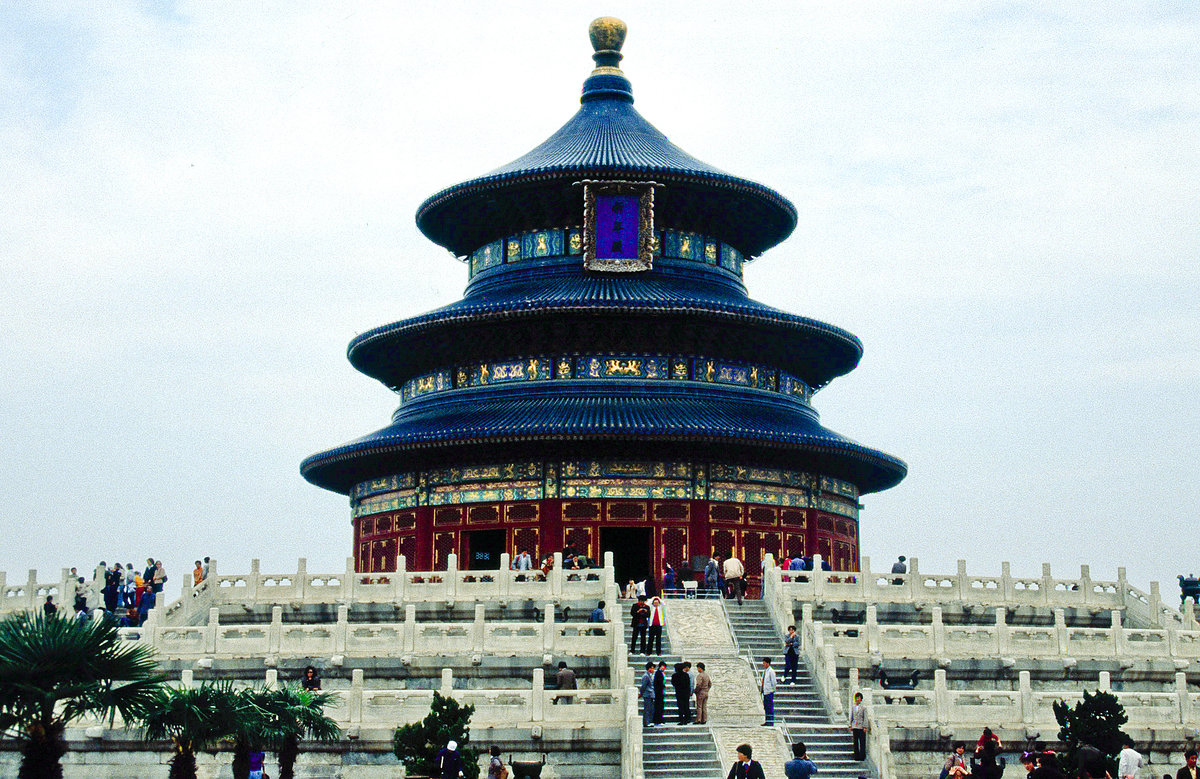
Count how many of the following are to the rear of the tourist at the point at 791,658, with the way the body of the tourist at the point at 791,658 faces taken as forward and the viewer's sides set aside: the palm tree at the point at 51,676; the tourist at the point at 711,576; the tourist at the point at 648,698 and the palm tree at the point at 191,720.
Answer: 1

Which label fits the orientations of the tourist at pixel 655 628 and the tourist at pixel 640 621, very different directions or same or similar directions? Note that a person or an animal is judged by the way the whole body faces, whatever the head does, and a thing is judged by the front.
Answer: same or similar directions

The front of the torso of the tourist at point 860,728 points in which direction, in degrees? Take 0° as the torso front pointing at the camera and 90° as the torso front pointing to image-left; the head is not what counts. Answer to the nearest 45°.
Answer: approximately 0°

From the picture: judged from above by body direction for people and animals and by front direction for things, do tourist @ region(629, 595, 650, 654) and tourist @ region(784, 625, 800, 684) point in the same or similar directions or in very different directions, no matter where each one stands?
same or similar directions

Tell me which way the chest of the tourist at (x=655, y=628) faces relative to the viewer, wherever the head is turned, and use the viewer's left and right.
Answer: facing the viewer

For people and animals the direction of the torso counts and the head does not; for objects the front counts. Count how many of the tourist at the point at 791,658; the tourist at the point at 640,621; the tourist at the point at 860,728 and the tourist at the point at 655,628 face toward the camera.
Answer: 4

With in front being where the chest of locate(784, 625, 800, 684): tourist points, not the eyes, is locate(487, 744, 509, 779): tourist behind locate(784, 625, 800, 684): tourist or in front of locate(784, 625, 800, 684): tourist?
in front

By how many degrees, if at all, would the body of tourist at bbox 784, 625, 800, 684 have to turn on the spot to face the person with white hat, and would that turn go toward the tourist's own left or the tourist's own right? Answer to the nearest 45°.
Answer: approximately 45° to the tourist's own right

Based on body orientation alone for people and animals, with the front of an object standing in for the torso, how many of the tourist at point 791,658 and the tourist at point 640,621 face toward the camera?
2

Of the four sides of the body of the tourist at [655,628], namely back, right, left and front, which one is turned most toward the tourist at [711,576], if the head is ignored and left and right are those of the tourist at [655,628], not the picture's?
back

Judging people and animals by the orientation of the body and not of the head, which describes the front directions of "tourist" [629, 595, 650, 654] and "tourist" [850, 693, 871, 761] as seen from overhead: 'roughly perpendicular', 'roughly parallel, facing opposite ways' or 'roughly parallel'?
roughly parallel

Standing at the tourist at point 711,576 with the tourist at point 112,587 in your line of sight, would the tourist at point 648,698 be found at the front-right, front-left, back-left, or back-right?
front-left

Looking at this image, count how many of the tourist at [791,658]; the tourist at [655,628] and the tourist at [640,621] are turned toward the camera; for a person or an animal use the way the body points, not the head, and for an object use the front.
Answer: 3

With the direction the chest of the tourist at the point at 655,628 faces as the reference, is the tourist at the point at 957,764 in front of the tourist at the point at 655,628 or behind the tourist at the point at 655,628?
in front

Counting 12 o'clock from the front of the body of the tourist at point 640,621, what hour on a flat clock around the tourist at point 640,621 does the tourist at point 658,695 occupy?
the tourist at point 658,695 is roughly at 12 o'clock from the tourist at point 640,621.

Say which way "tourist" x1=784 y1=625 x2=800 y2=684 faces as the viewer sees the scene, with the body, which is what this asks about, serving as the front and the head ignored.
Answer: toward the camera

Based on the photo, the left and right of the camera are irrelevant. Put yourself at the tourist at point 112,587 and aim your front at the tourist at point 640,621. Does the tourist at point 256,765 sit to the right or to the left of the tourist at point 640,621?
right

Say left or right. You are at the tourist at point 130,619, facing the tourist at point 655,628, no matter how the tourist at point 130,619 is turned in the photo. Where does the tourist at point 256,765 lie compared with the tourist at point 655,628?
right
